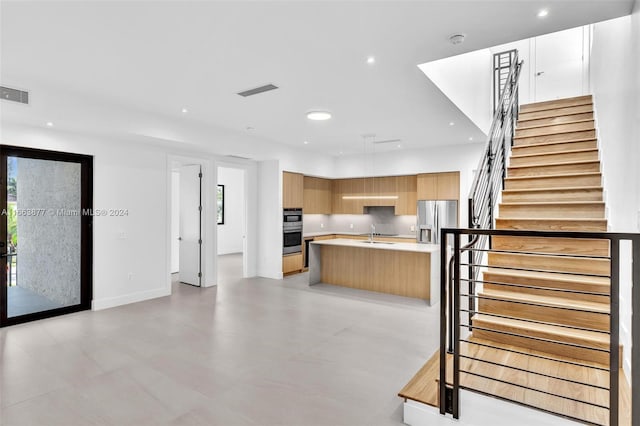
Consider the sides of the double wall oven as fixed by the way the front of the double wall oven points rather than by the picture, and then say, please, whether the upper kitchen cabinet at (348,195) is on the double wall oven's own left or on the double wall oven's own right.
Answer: on the double wall oven's own left

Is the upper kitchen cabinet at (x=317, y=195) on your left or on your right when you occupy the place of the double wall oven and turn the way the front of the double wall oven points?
on your left

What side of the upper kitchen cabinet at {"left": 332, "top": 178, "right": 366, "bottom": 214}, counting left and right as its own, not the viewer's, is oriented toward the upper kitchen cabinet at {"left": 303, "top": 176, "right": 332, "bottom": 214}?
right

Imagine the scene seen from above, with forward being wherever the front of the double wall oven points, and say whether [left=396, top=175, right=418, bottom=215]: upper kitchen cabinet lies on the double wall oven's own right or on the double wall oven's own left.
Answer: on the double wall oven's own left

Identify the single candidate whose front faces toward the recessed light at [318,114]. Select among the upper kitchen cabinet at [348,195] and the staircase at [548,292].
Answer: the upper kitchen cabinet

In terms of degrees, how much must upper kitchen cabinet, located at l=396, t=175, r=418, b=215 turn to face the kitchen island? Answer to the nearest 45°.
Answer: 0° — it already faces it
